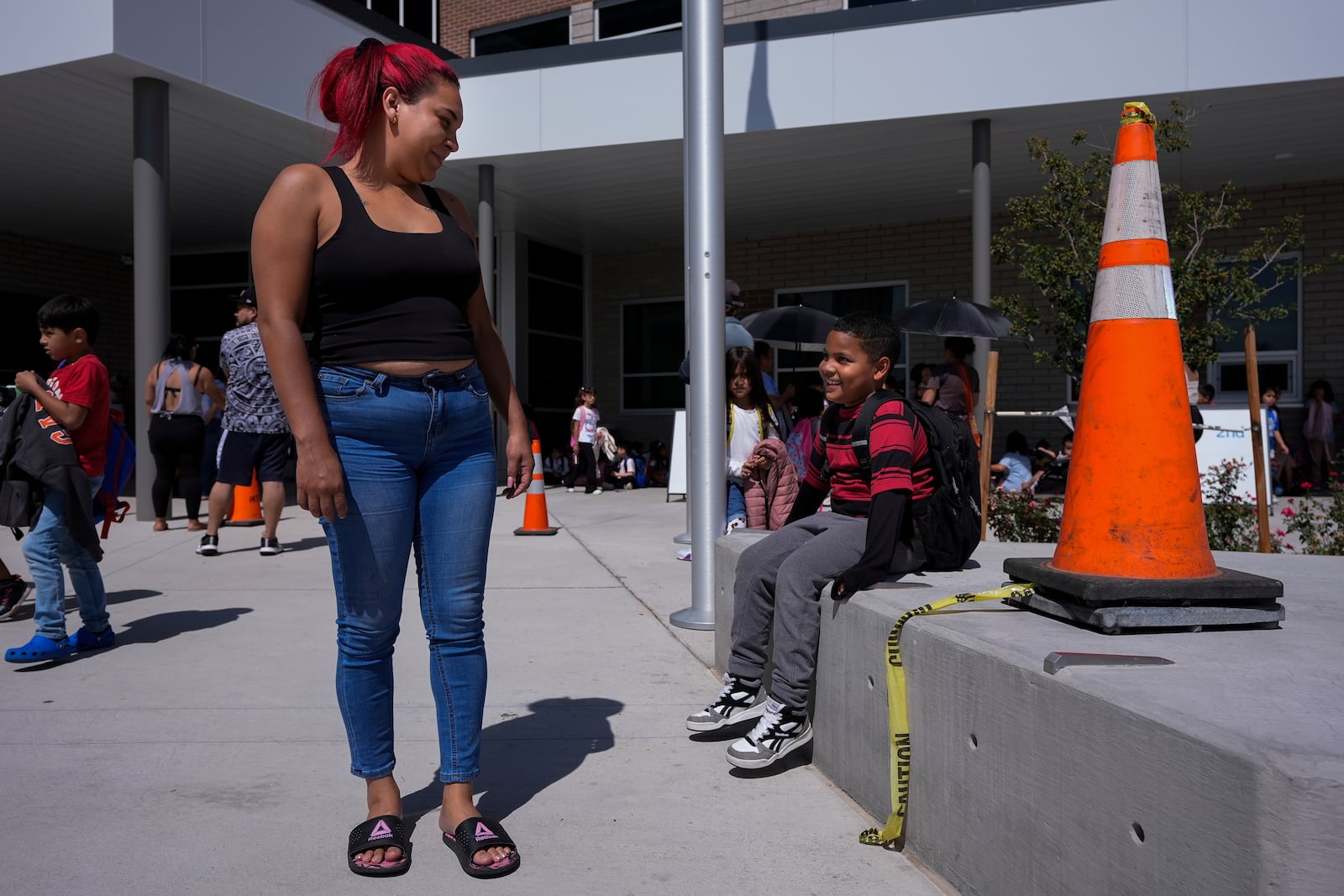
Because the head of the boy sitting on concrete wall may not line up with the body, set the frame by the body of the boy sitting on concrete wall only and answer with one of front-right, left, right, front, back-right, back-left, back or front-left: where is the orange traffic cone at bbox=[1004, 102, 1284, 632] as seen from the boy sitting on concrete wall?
left

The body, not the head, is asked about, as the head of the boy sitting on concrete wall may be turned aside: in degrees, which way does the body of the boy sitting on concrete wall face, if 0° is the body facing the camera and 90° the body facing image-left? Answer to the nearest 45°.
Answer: approximately 45°

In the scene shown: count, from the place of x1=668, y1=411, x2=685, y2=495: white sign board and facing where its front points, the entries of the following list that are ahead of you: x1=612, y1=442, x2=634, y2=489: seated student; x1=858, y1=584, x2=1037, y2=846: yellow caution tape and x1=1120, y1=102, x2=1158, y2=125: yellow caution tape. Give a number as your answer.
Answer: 2

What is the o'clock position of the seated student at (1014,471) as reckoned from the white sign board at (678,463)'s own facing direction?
The seated student is roughly at 9 o'clock from the white sign board.

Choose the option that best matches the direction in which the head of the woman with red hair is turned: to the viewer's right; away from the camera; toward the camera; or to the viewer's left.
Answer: to the viewer's right
